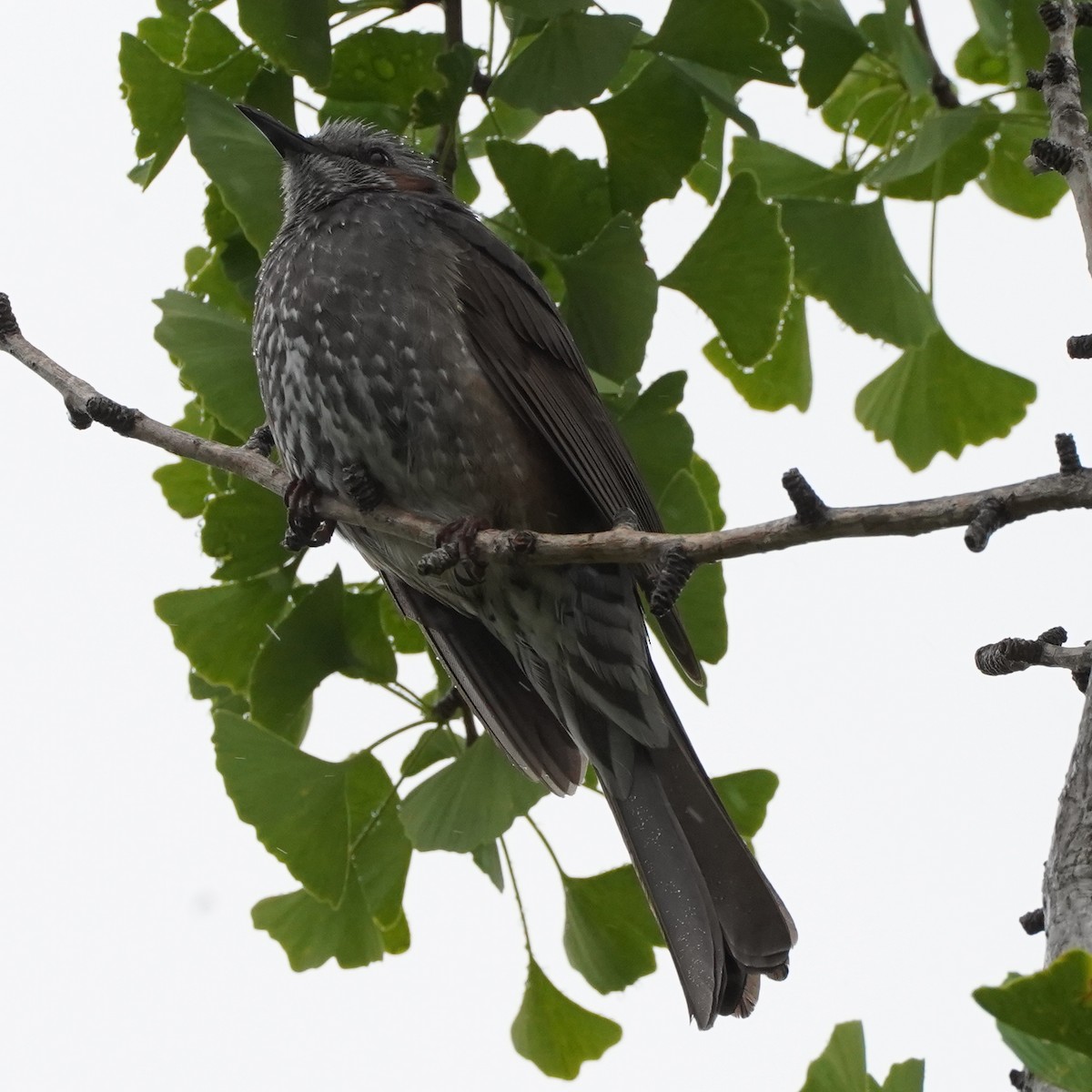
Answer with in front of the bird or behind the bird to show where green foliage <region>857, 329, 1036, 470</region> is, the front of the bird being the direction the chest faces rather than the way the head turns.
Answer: behind

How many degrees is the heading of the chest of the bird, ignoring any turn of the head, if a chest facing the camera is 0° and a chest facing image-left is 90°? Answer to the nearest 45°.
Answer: approximately 45°

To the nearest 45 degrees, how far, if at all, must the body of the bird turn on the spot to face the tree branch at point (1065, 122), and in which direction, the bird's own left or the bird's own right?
approximately 90° to the bird's own left
